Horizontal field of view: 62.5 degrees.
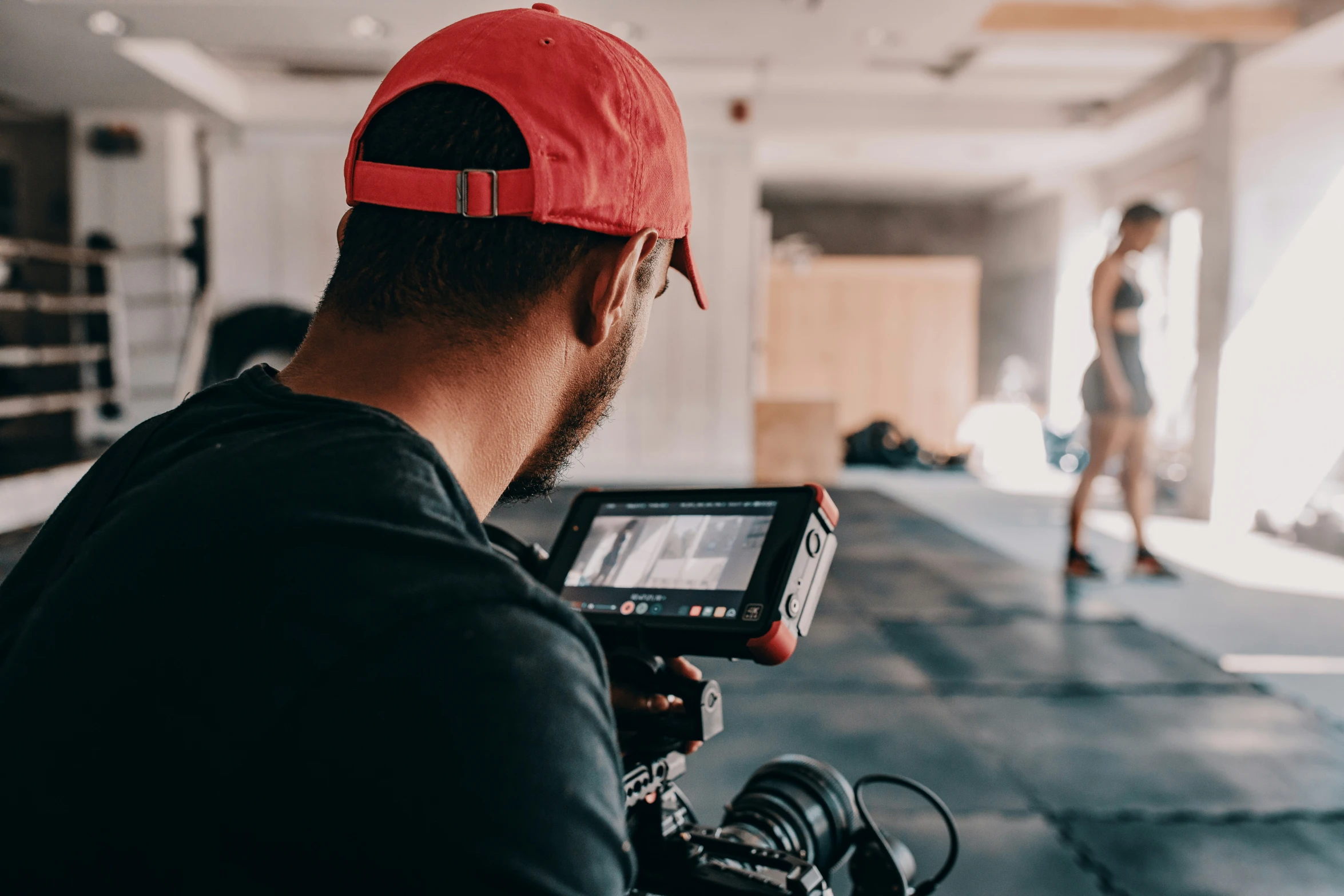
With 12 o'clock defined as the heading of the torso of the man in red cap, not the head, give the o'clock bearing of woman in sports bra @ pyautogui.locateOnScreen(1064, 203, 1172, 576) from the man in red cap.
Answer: The woman in sports bra is roughly at 12 o'clock from the man in red cap.

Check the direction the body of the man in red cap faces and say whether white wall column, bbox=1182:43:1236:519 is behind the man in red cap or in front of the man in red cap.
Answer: in front

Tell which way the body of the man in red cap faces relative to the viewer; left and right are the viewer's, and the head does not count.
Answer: facing away from the viewer and to the right of the viewer

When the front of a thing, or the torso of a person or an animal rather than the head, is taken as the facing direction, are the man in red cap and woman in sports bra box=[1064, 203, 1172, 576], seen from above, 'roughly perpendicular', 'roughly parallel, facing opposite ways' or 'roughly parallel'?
roughly perpendicular

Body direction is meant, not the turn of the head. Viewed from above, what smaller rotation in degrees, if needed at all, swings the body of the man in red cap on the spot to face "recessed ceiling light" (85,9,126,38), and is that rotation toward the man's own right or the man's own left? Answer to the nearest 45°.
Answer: approximately 45° to the man's own left

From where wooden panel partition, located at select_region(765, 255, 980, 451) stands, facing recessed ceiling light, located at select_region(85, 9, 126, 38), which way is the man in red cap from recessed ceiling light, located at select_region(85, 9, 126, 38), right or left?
left

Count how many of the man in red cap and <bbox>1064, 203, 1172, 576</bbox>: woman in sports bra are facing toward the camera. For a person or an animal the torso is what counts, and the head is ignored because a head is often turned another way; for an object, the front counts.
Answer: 0

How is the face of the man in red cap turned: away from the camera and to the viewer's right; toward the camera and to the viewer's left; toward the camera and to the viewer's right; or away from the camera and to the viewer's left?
away from the camera and to the viewer's right
